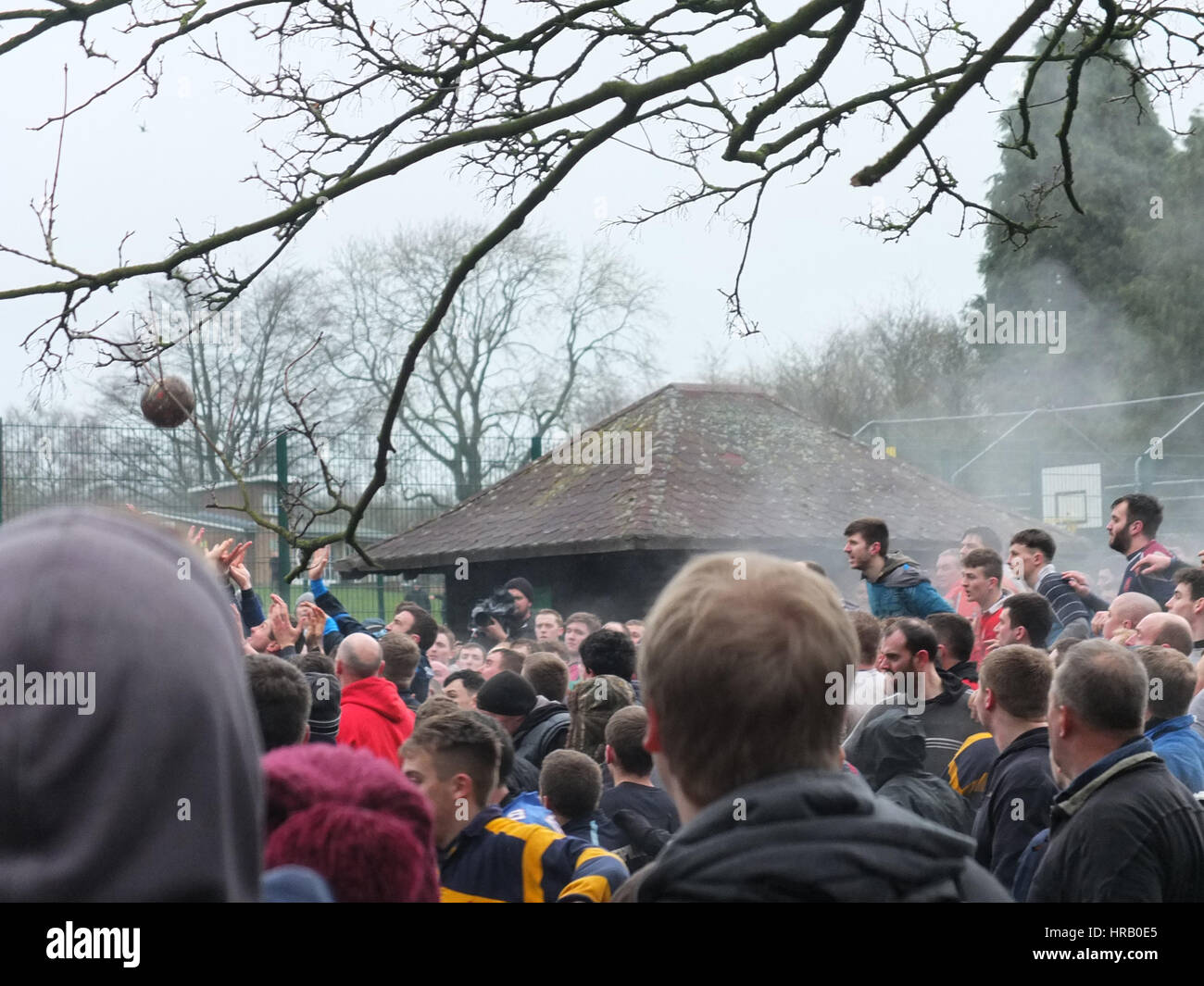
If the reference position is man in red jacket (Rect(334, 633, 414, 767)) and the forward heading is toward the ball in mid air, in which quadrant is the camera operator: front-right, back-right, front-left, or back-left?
front-right

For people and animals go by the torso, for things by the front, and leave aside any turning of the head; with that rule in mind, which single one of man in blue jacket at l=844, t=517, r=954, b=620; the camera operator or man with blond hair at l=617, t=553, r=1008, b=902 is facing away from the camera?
the man with blond hair

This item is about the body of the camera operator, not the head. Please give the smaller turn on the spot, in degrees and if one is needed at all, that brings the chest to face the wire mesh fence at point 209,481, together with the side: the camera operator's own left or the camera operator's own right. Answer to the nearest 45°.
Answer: approximately 90° to the camera operator's own right

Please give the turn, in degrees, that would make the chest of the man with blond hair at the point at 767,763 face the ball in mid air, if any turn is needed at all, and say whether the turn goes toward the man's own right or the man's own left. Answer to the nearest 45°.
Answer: approximately 45° to the man's own left

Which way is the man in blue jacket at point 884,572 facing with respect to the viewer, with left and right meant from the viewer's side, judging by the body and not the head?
facing to the left of the viewer

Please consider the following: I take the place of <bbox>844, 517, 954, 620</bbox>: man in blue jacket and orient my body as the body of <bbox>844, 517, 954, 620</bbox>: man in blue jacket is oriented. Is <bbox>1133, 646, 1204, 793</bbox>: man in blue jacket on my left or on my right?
on my left

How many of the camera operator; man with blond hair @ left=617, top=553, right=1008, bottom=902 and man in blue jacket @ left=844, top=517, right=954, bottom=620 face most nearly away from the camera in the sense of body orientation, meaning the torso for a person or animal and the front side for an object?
1

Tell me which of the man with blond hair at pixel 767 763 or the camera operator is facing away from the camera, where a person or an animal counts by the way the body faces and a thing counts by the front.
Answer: the man with blond hair

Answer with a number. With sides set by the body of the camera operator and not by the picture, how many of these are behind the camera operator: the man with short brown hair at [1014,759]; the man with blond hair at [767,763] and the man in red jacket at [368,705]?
0

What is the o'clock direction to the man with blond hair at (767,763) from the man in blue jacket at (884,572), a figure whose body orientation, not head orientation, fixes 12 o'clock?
The man with blond hair is roughly at 9 o'clock from the man in blue jacket.

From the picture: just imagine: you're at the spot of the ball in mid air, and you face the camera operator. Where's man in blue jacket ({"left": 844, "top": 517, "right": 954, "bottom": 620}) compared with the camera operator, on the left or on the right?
right

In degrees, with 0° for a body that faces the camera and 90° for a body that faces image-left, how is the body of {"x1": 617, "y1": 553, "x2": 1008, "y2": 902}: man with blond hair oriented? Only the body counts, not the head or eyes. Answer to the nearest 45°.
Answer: approximately 180°

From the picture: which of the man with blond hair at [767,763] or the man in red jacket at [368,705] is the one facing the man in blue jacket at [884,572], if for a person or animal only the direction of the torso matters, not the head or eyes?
the man with blond hair

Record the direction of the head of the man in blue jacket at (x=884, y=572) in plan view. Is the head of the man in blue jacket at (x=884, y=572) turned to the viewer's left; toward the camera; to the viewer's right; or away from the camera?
to the viewer's left

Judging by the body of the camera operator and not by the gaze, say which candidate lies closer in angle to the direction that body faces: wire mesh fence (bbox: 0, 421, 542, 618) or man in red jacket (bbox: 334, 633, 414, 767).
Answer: the man in red jacket

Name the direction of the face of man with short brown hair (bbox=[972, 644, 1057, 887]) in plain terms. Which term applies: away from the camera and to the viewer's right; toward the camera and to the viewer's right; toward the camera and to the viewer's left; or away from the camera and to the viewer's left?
away from the camera and to the viewer's left
